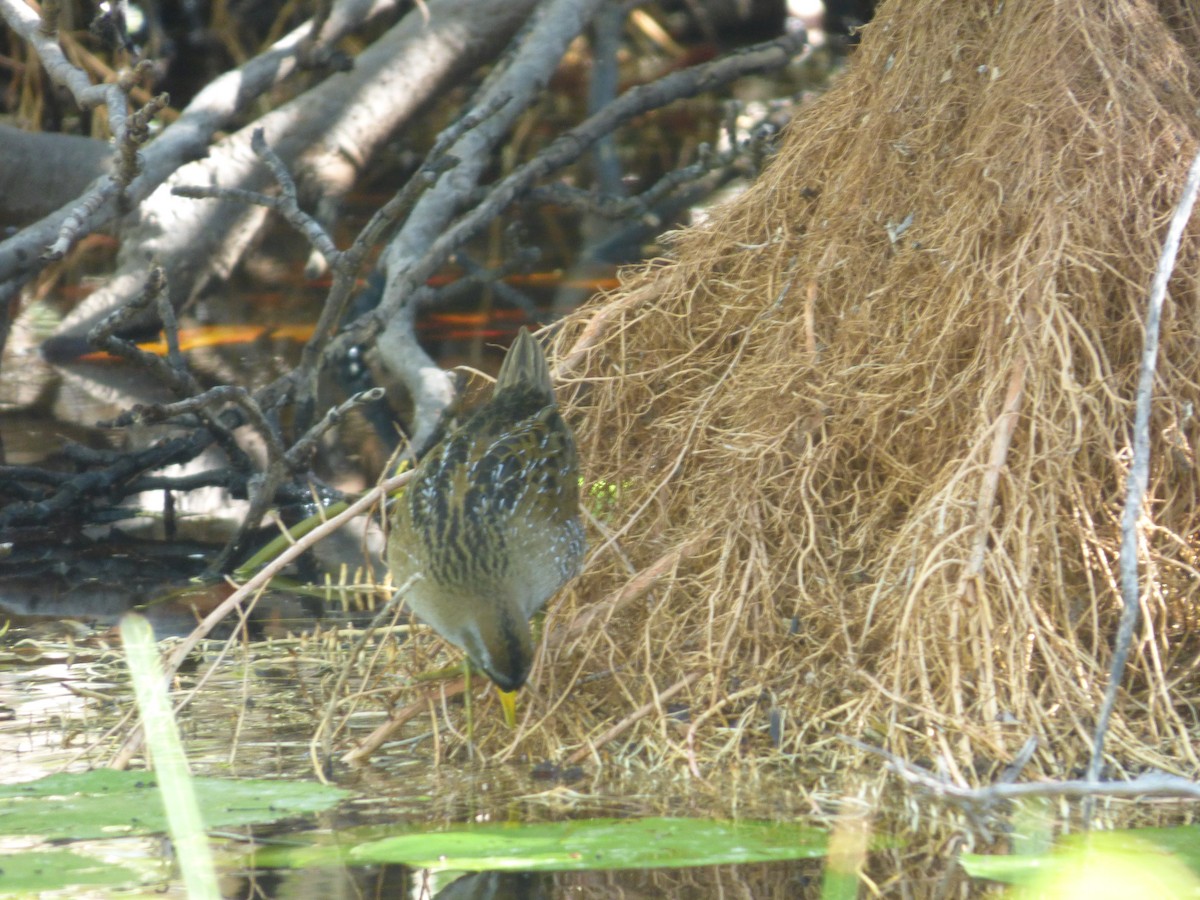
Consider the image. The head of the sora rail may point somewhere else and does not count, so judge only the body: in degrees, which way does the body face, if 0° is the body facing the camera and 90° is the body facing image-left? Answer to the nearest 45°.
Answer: approximately 0°

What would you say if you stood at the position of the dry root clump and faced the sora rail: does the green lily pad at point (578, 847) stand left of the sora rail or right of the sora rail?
left

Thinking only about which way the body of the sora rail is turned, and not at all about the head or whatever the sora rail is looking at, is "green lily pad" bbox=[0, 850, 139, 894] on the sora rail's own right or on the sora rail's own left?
on the sora rail's own right

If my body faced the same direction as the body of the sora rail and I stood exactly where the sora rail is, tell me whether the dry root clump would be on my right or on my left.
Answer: on my left

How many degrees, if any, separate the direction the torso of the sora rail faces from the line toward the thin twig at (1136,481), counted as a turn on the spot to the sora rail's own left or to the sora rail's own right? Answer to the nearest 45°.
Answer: approximately 45° to the sora rail's own left
